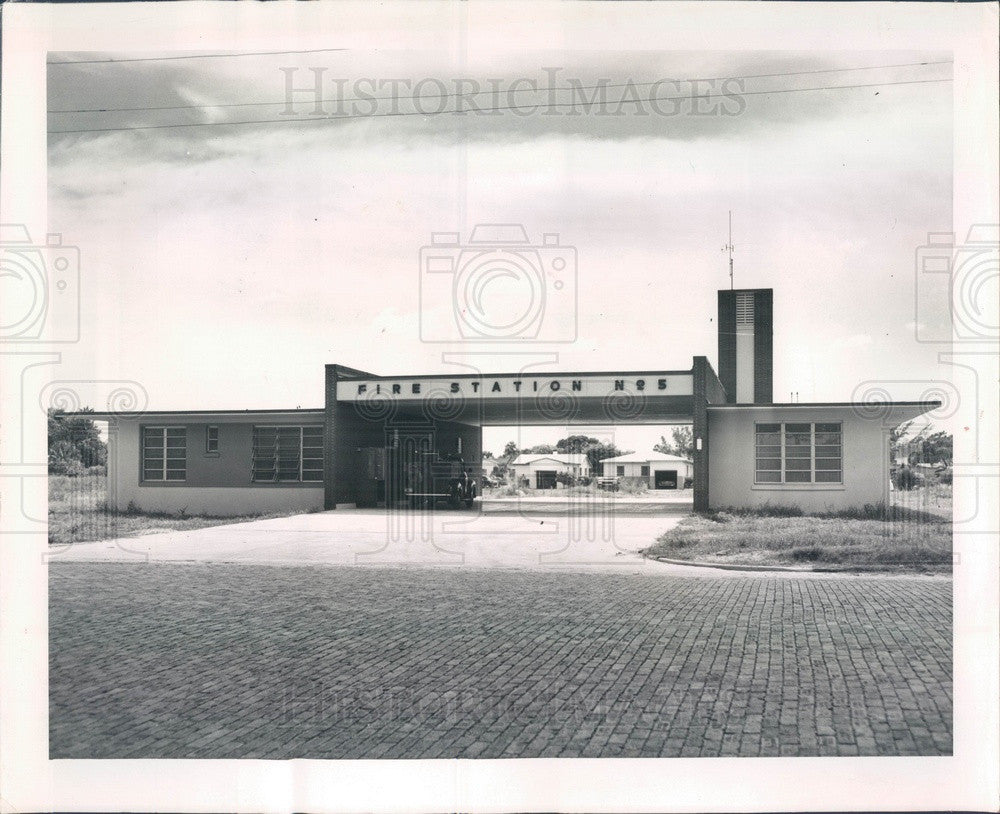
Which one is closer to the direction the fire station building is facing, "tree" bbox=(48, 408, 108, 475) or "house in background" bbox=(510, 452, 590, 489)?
the tree

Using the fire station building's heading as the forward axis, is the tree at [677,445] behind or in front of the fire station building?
behind

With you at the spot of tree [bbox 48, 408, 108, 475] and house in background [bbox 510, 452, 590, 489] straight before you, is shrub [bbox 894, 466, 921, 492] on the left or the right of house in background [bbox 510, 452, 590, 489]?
right

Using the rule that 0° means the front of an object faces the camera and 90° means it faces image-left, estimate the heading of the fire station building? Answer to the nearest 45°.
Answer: approximately 0°

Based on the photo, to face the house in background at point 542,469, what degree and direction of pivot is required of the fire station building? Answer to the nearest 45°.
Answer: approximately 180°

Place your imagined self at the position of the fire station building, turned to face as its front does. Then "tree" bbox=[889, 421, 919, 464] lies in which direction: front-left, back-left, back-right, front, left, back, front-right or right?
left

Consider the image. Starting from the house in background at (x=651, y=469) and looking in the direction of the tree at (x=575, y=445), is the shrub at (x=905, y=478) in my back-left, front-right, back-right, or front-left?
back-left

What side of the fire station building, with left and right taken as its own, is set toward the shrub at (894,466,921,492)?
left

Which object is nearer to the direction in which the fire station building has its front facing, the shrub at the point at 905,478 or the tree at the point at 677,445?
the shrub
